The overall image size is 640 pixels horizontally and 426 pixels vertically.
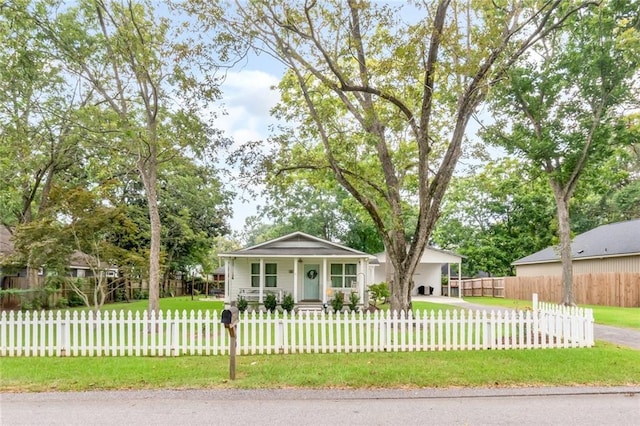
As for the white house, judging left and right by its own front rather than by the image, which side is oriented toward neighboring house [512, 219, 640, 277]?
left

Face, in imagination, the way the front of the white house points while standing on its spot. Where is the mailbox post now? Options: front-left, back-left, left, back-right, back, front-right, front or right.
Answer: front

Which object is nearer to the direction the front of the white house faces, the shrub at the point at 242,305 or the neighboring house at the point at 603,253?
the shrub

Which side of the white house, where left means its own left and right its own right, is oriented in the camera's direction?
front

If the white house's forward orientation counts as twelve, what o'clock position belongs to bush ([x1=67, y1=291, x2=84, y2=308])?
The bush is roughly at 3 o'clock from the white house.

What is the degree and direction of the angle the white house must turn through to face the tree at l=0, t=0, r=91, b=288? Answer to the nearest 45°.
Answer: approximately 45° to its right

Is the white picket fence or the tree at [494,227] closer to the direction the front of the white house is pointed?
the white picket fence

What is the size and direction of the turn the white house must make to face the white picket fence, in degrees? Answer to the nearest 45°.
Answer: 0° — it already faces it
